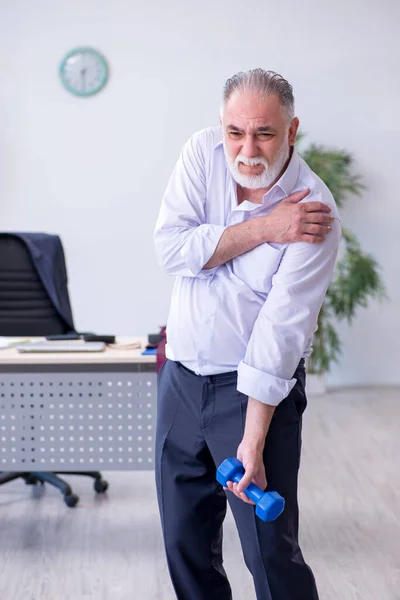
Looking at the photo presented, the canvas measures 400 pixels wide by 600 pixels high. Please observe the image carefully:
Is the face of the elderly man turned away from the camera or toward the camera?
toward the camera

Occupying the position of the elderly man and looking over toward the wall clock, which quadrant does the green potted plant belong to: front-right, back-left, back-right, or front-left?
front-right

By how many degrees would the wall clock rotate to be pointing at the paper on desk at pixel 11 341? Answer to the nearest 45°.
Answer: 0° — it already faces it

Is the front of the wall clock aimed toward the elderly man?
yes

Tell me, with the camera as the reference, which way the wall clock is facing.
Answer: facing the viewer

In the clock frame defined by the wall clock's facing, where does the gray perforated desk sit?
The gray perforated desk is roughly at 12 o'clock from the wall clock.

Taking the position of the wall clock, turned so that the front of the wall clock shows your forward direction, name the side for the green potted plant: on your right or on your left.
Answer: on your left
